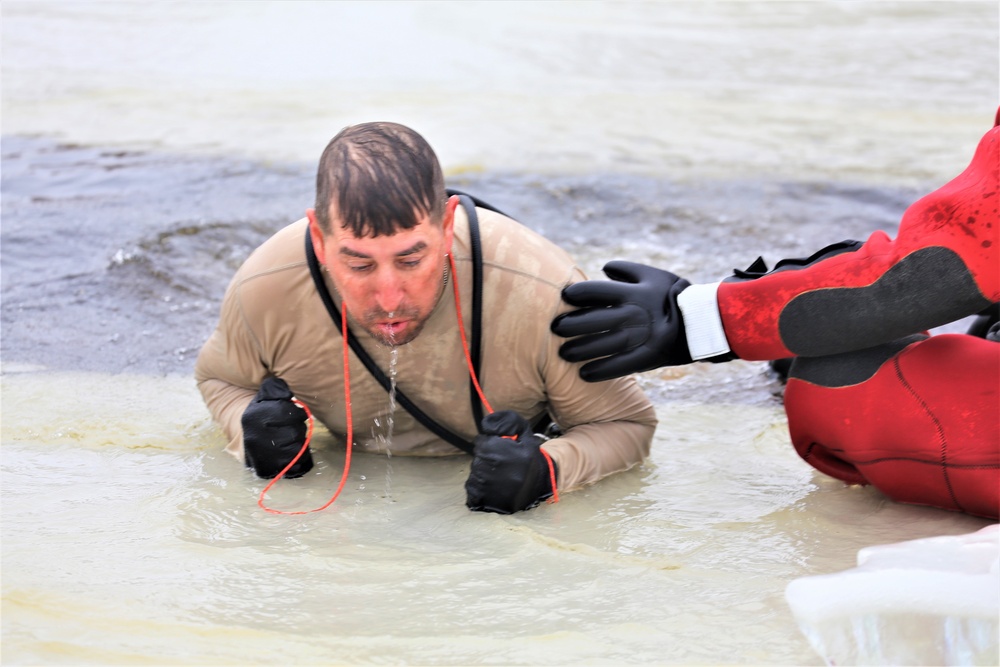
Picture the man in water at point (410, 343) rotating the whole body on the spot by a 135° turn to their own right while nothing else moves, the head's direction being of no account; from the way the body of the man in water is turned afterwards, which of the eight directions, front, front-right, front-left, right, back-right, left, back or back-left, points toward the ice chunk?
back

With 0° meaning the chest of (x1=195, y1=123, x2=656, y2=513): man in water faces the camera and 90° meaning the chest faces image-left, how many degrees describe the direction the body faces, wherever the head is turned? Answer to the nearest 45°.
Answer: approximately 0°
